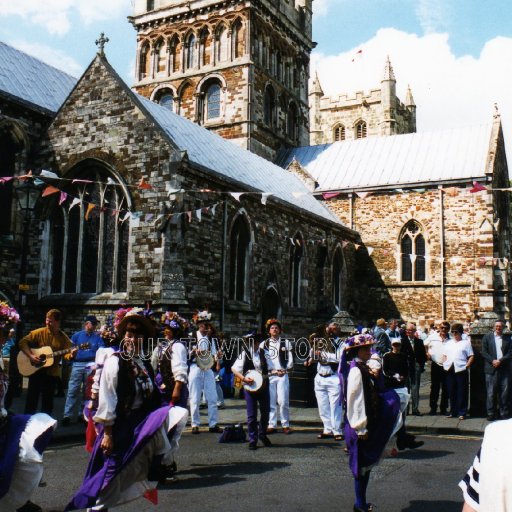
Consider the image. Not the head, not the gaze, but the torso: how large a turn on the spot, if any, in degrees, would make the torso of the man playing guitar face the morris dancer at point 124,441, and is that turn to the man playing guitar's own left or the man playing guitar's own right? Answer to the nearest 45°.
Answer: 0° — they already face them

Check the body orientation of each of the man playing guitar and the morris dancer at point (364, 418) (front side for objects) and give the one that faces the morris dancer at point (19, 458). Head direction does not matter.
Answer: the man playing guitar

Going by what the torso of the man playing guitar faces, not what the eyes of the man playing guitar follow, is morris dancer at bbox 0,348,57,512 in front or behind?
in front

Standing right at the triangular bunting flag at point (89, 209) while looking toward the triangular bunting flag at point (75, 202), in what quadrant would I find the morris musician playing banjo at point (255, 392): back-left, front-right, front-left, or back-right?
back-left
